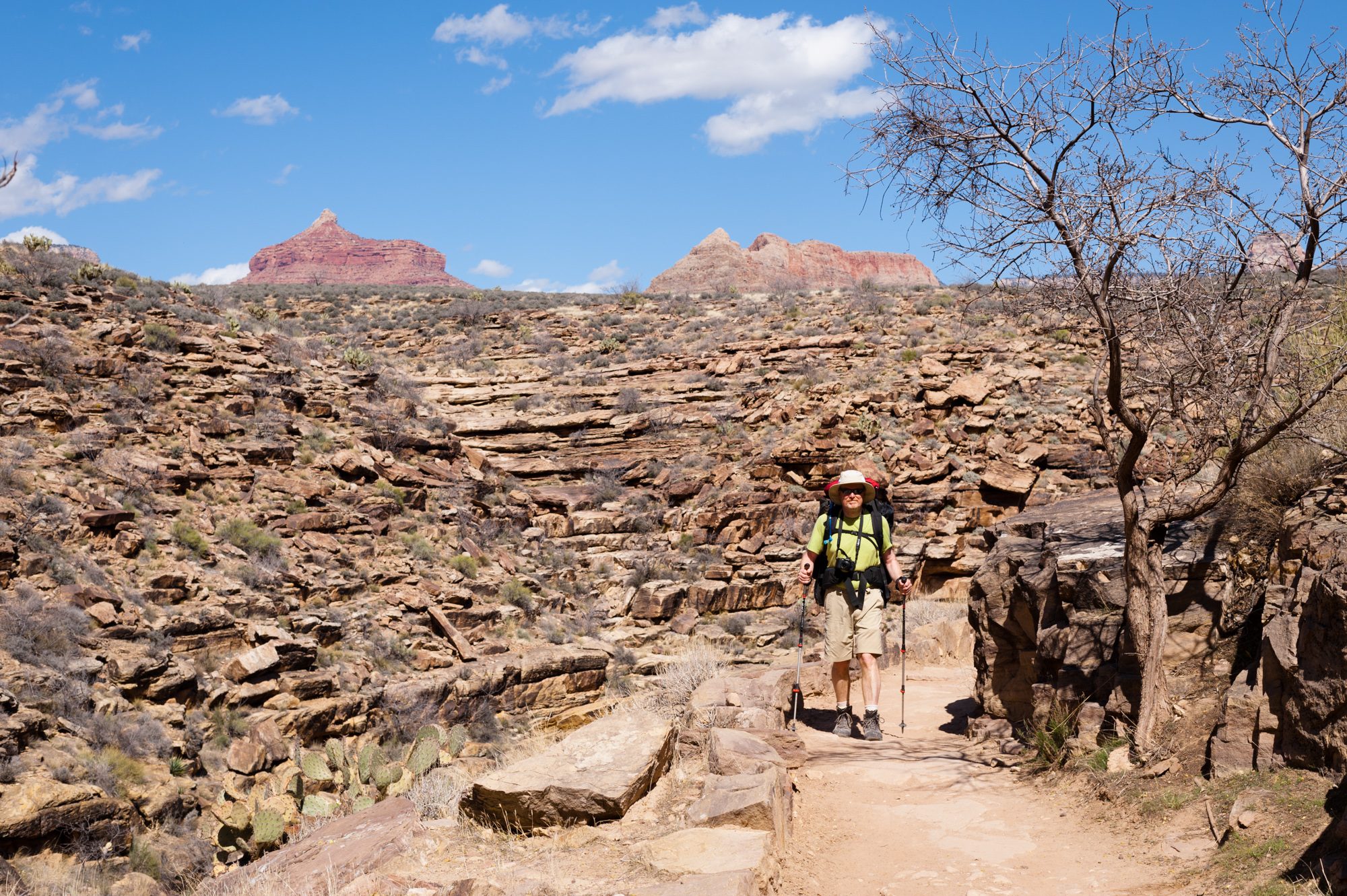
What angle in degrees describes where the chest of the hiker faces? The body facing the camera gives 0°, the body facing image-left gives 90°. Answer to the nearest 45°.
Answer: approximately 0°

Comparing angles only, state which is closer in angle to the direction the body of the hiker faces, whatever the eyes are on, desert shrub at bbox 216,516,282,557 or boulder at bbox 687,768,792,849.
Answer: the boulder

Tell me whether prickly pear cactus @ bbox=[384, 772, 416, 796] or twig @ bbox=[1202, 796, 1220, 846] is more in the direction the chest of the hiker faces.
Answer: the twig

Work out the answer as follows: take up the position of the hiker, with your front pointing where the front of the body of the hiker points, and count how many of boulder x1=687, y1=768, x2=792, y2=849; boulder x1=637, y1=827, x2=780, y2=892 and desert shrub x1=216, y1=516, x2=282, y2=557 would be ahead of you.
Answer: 2

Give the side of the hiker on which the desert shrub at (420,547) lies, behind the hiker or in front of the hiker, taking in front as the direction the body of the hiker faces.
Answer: behind

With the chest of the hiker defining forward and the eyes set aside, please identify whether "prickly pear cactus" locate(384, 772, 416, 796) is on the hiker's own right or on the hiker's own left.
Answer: on the hiker's own right

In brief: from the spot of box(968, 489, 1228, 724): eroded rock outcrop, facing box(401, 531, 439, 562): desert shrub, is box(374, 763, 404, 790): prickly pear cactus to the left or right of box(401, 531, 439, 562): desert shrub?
left

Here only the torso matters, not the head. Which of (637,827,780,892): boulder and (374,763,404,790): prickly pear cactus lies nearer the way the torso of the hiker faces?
the boulder

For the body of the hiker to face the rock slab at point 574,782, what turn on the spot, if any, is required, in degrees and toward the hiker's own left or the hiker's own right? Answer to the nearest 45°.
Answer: approximately 45° to the hiker's own right

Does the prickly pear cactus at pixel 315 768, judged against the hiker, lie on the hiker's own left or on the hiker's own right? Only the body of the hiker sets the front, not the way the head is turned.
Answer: on the hiker's own right

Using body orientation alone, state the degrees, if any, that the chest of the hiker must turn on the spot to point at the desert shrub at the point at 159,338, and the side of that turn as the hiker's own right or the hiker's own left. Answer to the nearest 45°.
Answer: approximately 135° to the hiker's own right
